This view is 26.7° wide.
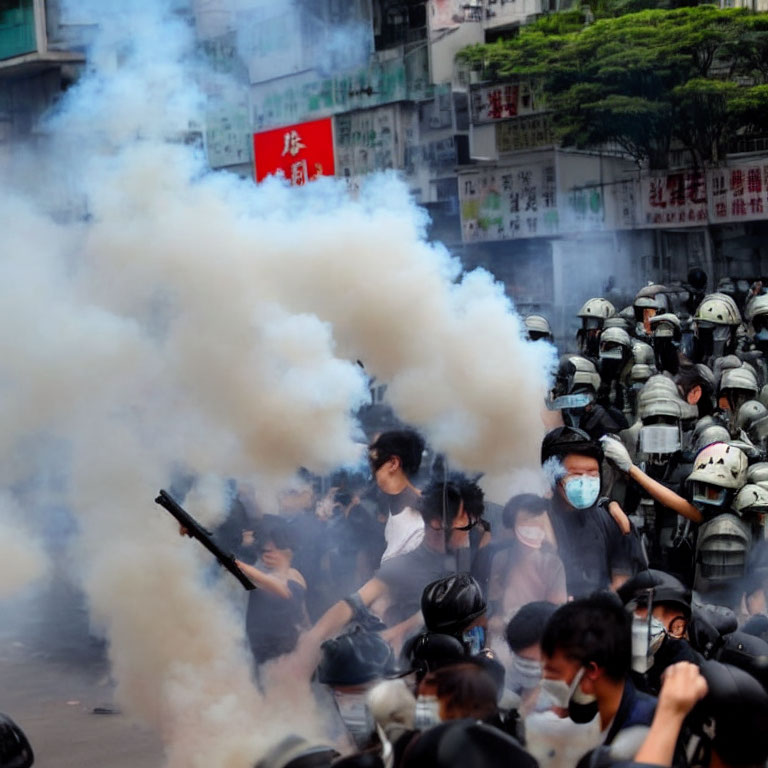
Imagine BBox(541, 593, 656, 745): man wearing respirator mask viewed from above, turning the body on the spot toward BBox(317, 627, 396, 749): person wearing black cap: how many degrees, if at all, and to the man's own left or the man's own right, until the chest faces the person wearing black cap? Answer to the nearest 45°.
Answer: approximately 45° to the man's own right

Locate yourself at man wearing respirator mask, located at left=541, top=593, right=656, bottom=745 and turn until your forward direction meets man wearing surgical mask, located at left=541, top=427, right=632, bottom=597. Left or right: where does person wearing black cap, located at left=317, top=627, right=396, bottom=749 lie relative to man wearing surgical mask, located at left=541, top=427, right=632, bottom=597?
left
